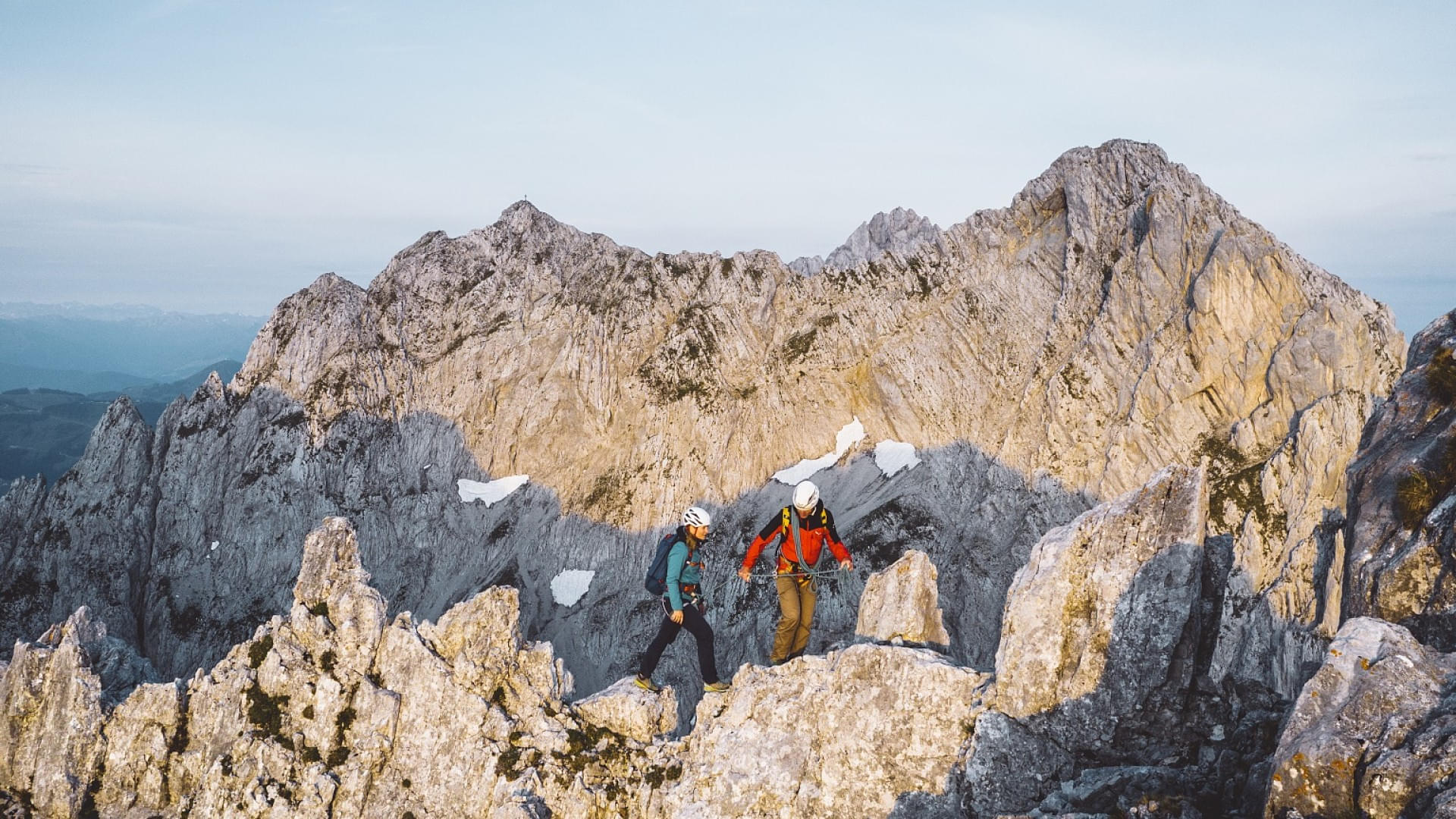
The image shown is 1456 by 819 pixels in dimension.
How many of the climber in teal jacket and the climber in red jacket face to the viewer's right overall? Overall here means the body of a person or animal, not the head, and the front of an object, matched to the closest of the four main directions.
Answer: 1

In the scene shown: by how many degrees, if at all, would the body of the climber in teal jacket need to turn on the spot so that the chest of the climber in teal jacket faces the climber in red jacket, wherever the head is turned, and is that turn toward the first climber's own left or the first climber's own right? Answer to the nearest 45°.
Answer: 0° — they already face them

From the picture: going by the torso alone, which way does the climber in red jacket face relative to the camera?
toward the camera

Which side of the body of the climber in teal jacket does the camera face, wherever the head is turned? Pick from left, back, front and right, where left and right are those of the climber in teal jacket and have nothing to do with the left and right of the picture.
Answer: right

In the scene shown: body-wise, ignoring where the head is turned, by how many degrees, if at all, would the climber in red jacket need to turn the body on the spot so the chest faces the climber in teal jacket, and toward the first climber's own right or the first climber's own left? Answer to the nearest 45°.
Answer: approximately 90° to the first climber's own right

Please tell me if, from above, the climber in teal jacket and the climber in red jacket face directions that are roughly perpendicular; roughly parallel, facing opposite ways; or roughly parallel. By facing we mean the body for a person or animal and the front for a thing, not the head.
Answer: roughly perpendicular
